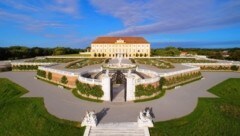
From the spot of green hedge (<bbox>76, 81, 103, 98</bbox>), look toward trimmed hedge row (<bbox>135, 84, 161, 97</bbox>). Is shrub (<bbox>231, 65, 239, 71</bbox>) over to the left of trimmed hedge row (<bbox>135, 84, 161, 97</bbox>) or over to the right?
left

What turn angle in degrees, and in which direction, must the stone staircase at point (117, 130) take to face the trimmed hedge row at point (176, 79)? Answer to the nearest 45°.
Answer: approximately 135° to its left

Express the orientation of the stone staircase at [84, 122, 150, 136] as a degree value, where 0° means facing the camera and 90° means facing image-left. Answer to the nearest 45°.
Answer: approximately 0°

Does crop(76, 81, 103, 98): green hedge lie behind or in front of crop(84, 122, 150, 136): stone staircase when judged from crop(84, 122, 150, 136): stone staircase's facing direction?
behind

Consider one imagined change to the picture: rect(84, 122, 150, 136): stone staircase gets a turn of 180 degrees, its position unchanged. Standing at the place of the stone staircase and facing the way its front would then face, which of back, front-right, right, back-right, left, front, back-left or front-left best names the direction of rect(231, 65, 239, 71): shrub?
front-right
